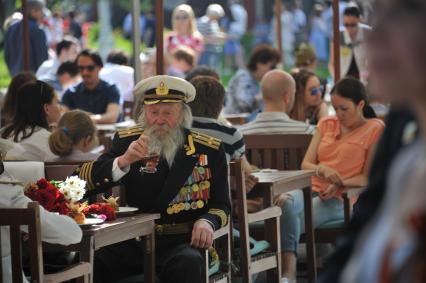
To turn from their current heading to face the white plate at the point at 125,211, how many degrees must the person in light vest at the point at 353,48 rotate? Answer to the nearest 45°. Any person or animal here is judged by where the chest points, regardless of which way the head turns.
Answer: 0° — they already face it

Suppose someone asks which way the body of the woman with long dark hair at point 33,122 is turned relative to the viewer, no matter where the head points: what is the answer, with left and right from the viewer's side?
facing away from the viewer and to the right of the viewer

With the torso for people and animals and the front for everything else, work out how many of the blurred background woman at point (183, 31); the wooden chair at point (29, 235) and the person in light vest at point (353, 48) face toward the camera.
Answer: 2

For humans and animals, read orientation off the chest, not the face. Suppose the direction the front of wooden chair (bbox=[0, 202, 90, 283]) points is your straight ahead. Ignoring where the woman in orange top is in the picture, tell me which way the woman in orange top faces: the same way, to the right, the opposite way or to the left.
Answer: the opposite way

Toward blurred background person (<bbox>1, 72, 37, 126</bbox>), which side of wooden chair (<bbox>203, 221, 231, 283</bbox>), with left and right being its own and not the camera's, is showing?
right

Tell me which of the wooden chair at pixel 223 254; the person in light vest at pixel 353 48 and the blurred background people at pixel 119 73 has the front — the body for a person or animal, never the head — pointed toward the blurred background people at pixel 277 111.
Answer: the person in light vest at pixel 353 48

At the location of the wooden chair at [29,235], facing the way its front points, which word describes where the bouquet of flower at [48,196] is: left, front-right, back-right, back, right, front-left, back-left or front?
front-left

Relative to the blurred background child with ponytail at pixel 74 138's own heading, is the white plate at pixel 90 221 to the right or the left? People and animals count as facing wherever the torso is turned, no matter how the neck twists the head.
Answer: on their right

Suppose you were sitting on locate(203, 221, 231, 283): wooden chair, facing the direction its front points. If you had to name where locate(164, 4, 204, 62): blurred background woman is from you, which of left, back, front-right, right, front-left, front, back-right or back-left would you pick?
back-right
